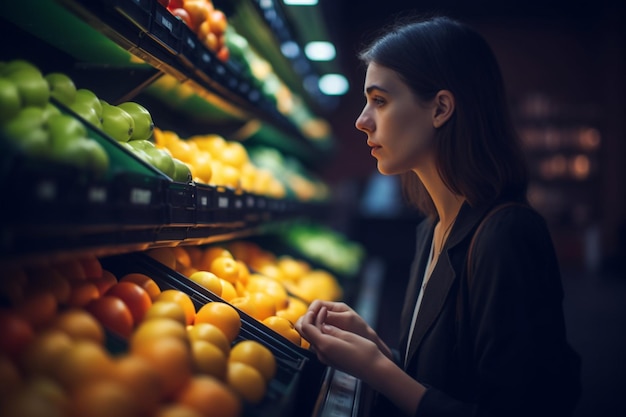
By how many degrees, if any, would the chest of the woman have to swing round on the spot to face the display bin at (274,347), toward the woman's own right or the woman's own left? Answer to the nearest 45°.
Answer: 0° — they already face it

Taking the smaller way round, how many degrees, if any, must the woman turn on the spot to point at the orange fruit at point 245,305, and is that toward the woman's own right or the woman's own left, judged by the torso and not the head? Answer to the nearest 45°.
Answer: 0° — they already face it

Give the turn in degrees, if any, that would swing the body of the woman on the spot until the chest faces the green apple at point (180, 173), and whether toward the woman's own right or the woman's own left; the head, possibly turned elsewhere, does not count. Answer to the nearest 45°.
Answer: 0° — they already face it

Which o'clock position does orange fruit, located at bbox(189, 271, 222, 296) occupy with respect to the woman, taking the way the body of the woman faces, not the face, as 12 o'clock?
The orange fruit is roughly at 12 o'clock from the woman.

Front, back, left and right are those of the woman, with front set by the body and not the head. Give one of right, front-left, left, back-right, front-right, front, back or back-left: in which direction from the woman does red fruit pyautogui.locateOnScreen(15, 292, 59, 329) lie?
front-left

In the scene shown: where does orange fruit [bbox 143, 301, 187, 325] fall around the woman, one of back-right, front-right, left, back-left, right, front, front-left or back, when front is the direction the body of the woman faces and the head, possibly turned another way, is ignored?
front-left

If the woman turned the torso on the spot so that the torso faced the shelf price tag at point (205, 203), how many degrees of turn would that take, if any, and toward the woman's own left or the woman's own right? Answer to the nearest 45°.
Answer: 0° — they already face it

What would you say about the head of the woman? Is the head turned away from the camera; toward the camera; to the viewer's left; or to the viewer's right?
to the viewer's left

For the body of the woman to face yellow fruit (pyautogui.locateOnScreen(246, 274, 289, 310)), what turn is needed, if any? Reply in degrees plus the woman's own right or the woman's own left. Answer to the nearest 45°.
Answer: approximately 45° to the woman's own right

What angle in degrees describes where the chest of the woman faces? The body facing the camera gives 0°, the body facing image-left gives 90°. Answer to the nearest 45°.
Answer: approximately 90°
